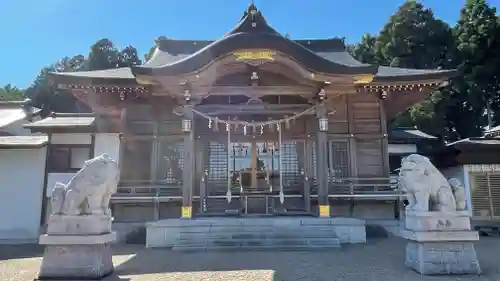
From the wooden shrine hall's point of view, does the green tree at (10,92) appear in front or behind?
behind

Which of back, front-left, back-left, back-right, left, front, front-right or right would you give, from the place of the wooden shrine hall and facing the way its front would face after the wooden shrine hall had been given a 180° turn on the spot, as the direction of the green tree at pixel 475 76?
front-right

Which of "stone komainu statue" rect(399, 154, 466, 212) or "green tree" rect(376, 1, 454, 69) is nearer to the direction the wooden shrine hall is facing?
the stone komainu statue

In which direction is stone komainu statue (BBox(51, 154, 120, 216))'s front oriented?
to the viewer's right

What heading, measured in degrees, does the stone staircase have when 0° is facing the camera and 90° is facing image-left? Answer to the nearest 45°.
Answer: approximately 0°

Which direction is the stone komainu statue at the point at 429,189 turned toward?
to the viewer's left

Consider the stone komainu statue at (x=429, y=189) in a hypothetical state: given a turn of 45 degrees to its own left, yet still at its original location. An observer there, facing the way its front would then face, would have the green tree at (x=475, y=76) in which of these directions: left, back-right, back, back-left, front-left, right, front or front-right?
back-right
